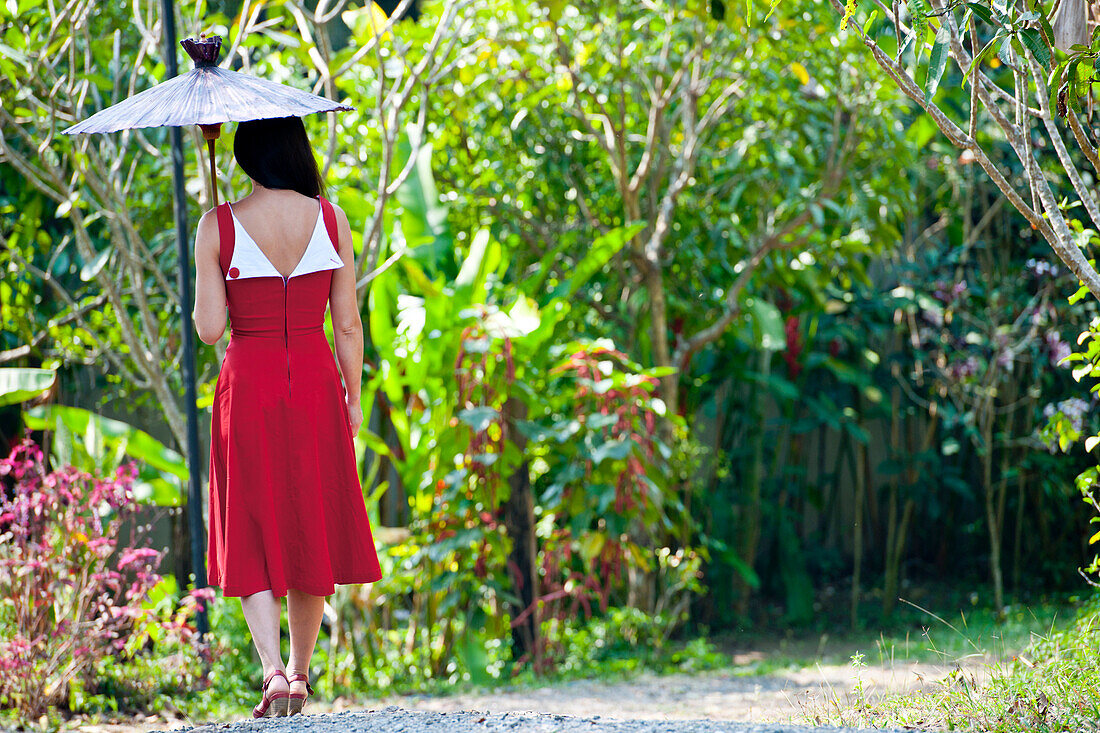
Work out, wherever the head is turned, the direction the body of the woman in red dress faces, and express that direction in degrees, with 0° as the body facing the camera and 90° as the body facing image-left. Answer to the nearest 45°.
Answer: approximately 180°

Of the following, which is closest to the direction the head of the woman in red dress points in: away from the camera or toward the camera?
away from the camera

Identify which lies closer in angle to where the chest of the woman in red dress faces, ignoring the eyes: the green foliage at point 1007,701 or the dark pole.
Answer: the dark pole

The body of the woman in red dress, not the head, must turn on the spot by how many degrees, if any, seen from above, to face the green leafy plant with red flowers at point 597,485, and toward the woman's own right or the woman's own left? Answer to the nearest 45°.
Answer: approximately 45° to the woman's own right

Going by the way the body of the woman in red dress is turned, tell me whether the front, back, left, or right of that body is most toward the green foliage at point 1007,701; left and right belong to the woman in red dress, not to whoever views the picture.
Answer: right

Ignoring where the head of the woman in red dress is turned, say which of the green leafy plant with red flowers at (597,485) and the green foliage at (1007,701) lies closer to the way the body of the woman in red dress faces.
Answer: the green leafy plant with red flowers

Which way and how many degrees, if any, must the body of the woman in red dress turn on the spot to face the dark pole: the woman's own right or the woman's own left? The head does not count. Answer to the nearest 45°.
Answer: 0° — they already face it
